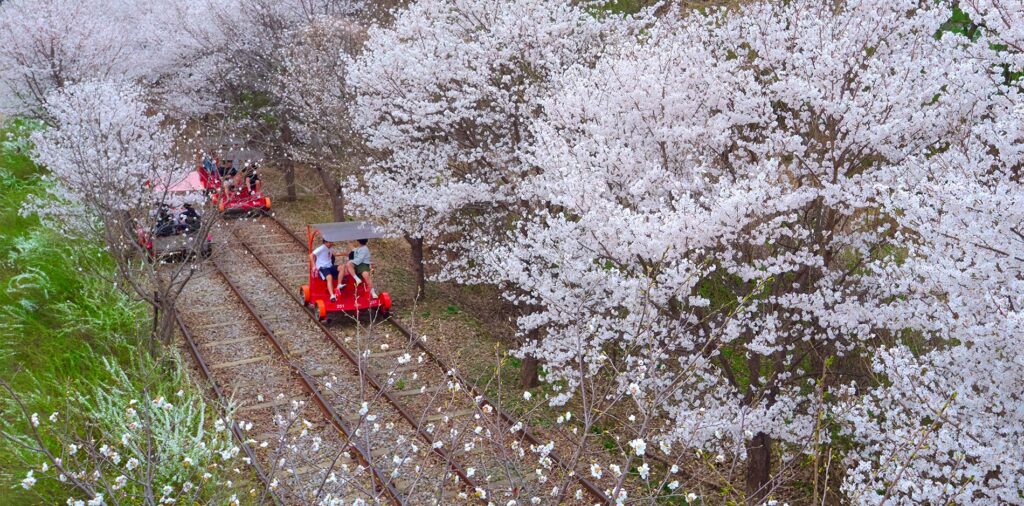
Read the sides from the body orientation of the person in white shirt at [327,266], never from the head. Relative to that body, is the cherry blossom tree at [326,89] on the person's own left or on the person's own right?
on the person's own left

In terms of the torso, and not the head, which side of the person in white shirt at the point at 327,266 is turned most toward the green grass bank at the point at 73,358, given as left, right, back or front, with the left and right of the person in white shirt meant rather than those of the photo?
right

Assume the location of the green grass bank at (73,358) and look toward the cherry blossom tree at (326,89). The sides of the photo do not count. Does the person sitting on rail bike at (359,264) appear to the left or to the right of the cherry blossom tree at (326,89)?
right

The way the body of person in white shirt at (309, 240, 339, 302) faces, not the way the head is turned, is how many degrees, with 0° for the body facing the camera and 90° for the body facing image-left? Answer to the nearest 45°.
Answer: approximately 315°

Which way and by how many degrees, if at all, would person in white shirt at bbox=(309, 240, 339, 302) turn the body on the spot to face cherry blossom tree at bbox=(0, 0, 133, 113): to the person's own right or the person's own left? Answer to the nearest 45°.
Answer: approximately 180°

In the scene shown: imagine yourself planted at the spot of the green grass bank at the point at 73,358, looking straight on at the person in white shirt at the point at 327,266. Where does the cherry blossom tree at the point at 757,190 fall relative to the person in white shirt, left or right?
right

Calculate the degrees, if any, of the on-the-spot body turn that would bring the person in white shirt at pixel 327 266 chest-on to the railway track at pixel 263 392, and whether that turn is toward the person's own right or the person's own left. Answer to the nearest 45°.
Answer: approximately 45° to the person's own right

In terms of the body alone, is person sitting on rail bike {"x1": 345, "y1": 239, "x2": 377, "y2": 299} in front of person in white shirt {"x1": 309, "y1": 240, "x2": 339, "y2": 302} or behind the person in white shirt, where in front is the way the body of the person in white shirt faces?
in front
